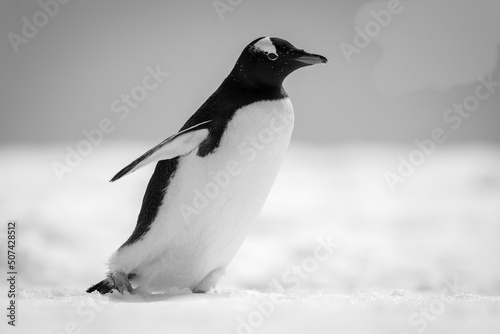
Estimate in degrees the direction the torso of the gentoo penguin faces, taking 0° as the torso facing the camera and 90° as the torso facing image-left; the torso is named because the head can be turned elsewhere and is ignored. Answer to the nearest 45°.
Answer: approximately 270°
